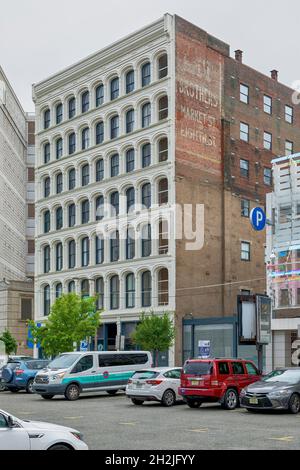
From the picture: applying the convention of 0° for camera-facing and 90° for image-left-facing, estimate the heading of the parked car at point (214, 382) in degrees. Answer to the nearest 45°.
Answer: approximately 225°

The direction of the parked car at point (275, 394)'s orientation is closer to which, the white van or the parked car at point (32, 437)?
the parked car

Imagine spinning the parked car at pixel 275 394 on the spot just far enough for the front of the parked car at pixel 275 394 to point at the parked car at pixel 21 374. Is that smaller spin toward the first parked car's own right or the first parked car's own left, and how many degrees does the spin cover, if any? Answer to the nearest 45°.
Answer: approximately 90° to the first parked car's own right

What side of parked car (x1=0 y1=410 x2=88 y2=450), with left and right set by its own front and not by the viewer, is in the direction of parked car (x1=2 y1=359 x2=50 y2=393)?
left

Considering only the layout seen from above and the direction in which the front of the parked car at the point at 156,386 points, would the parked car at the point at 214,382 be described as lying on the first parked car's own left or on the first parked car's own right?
on the first parked car's own right

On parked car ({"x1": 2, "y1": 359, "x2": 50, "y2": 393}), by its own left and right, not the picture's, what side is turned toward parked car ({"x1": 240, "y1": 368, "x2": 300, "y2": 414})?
right

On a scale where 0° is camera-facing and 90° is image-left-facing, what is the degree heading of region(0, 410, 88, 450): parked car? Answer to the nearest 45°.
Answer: approximately 270°

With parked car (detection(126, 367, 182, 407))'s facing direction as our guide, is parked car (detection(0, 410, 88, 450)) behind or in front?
behind

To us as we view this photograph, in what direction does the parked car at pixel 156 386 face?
facing away from the viewer and to the right of the viewer

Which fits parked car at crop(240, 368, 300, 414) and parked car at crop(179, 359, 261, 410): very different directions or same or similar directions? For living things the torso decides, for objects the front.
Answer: very different directions
